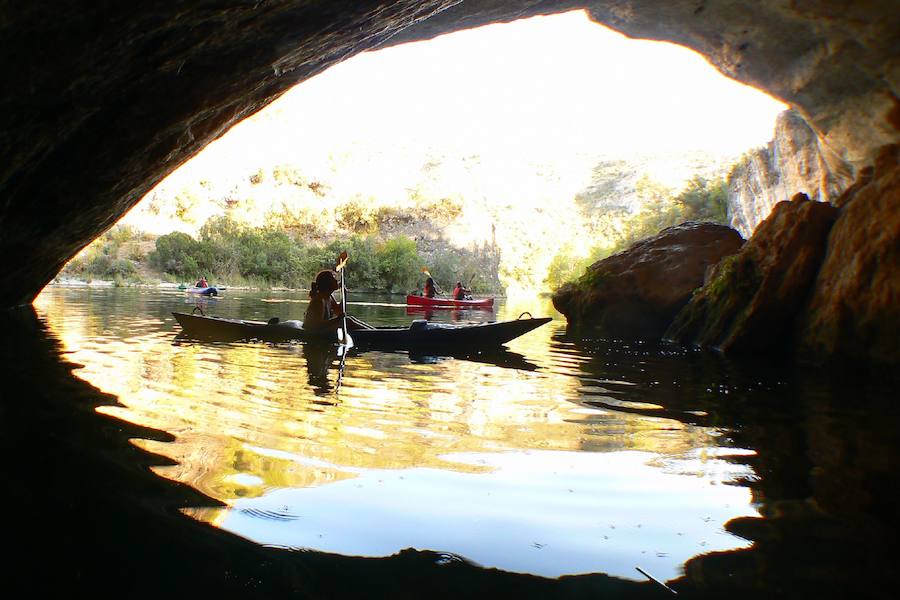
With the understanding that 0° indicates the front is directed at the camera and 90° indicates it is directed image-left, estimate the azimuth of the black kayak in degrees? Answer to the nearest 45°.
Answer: approximately 270°

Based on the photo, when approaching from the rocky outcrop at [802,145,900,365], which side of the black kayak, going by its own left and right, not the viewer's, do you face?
front

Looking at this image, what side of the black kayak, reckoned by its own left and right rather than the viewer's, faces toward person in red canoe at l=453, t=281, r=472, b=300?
left

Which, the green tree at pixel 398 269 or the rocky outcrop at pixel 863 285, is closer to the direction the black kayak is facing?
the rocky outcrop

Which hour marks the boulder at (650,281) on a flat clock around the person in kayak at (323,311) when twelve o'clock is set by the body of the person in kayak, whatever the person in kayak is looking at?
The boulder is roughly at 11 o'clock from the person in kayak.

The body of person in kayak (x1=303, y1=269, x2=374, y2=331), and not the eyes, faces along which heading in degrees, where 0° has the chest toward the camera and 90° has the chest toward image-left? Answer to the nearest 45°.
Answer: approximately 270°

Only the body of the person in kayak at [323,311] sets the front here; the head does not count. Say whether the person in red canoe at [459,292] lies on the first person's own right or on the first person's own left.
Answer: on the first person's own left

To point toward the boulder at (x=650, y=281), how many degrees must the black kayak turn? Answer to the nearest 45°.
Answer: approximately 45° to its left

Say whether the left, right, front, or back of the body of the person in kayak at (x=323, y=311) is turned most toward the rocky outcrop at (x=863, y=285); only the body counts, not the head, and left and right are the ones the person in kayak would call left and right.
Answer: front

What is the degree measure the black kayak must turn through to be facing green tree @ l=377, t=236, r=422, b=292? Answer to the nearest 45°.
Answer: approximately 90° to its left

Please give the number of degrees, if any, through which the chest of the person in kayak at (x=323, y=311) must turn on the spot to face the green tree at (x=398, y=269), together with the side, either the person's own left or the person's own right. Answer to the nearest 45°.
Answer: approximately 90° to the person's own left
